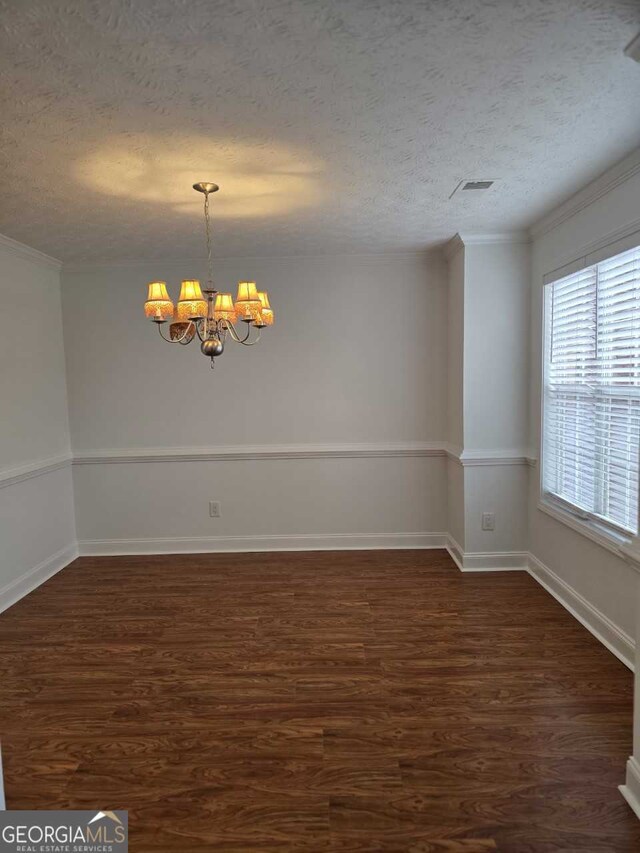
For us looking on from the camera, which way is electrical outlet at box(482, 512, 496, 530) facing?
facing the viewer

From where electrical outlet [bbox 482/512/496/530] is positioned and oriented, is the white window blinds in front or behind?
in front

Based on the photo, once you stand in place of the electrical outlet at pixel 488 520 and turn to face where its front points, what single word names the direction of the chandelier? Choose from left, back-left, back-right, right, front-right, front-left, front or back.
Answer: front-right
